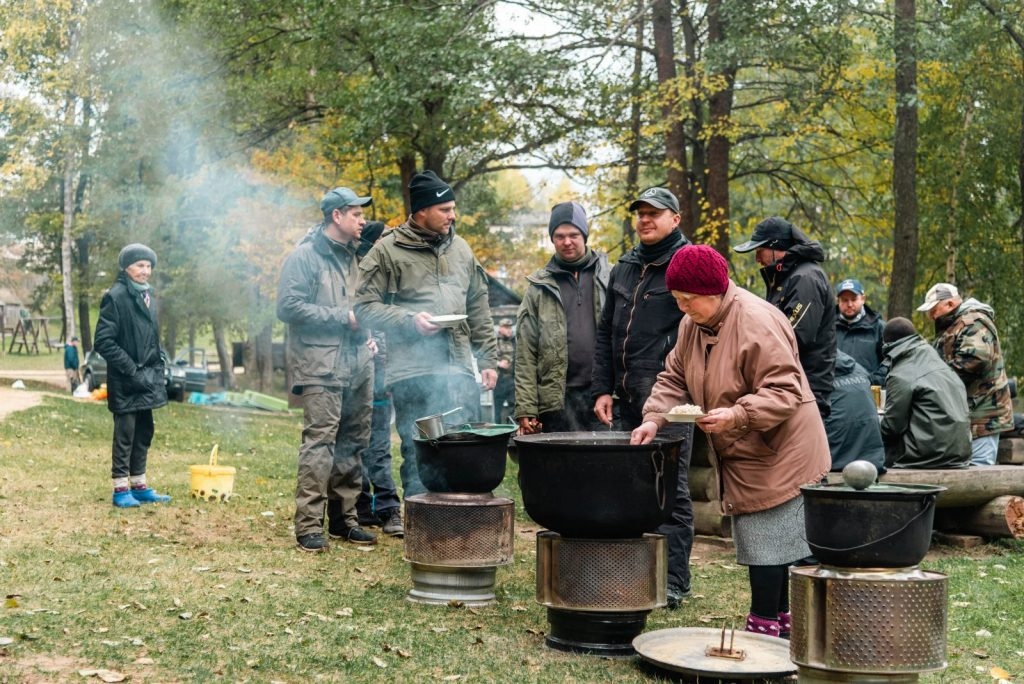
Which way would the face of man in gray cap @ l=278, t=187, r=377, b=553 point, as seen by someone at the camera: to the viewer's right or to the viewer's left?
to the viewer's right

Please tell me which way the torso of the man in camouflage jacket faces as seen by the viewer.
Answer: to the viewer's left

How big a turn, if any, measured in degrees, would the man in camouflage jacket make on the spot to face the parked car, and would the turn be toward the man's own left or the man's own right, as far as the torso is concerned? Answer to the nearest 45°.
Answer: approximately 45° to the man's own right

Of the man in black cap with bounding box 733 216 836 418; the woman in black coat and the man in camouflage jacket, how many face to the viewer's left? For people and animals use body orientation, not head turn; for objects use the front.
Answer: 2

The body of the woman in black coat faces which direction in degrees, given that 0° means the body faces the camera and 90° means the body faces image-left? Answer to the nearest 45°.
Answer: approximately 315°

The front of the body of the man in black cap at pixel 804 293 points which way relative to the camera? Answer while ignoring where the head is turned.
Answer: to the viewer's left

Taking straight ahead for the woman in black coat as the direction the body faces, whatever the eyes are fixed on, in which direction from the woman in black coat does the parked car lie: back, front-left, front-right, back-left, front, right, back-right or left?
back-left

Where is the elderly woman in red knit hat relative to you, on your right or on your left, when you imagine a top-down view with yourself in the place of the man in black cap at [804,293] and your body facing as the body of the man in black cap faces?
on your left

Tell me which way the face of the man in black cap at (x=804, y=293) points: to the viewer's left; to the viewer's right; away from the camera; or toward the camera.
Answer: to the viewer's left
